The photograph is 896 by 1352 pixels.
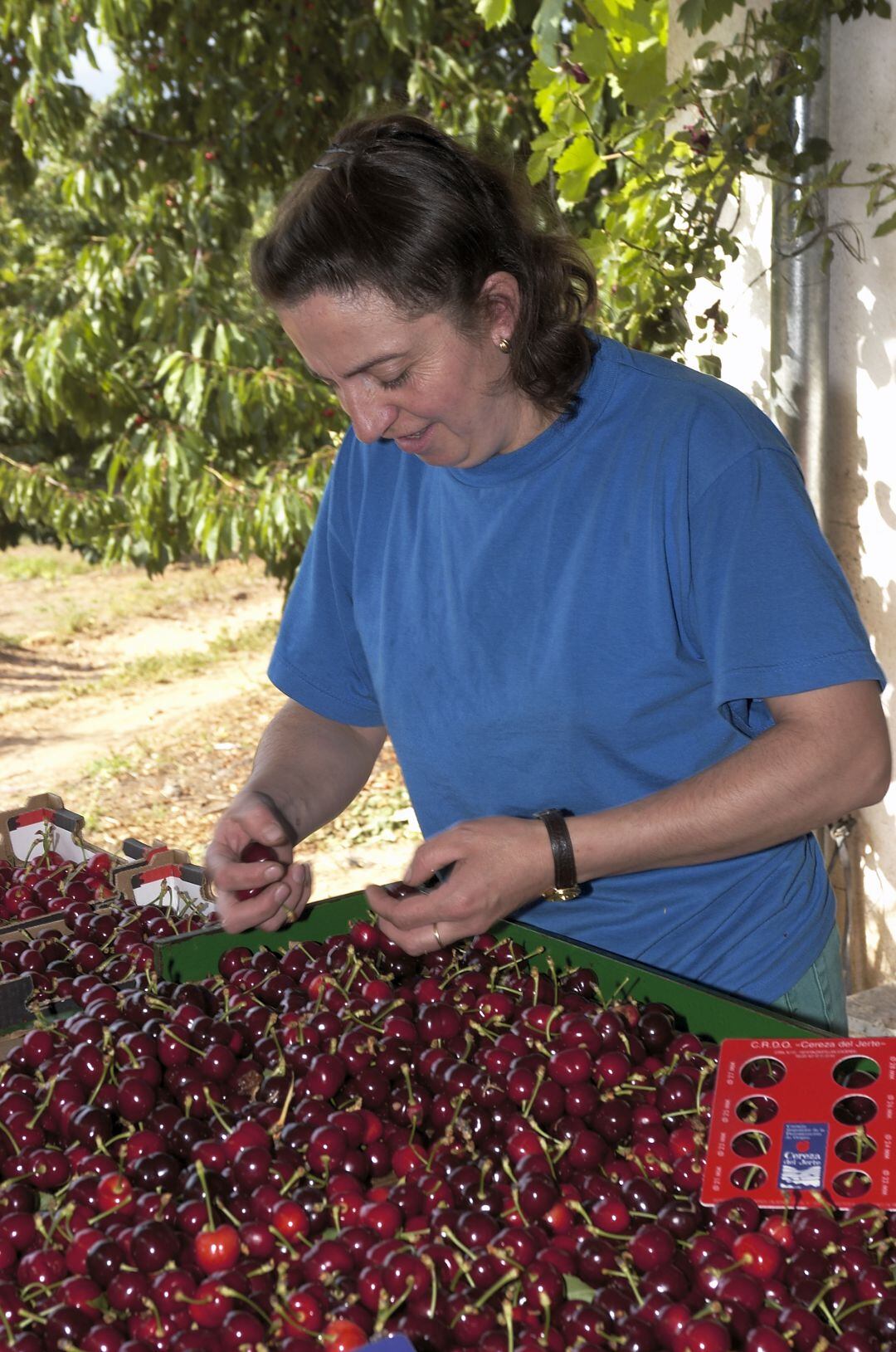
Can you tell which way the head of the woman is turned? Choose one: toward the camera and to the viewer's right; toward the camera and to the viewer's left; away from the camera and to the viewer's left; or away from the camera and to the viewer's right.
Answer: toward the camera and to the viewer's left

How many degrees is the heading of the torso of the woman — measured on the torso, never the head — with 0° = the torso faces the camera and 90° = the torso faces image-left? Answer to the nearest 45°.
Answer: approximately 45°

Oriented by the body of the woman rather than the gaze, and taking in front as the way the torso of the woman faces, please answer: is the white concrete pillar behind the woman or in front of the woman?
behind
